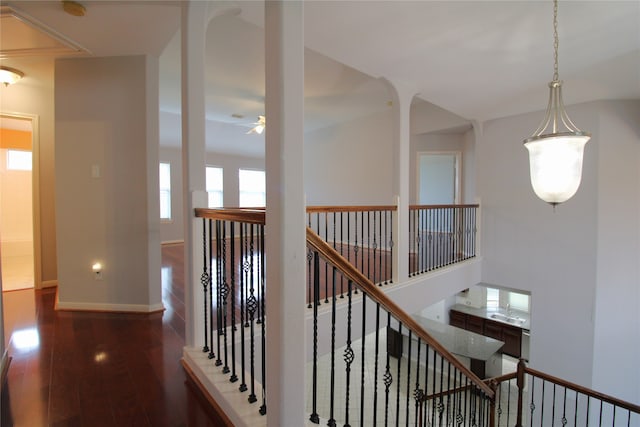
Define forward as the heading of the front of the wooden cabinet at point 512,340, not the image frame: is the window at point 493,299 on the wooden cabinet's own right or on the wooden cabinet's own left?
on the wooden cabinet's own right

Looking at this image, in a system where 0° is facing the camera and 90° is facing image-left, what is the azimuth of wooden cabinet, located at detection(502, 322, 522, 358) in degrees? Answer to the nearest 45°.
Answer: approximately 45°

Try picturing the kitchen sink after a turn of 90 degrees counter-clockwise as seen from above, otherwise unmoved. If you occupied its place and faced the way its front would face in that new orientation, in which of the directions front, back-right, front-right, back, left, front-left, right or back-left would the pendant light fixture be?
front-right

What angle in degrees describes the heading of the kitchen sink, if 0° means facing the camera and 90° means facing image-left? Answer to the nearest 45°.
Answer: approximately 45°

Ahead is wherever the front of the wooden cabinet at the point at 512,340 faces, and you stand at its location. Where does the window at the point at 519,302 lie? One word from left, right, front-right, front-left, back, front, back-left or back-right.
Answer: back-right

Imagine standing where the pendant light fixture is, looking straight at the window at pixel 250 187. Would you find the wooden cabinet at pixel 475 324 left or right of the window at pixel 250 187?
right

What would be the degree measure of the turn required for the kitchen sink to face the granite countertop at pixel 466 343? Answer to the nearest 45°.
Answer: approximately 45° to its left

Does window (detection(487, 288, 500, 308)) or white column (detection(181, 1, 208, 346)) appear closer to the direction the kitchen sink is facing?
the white column

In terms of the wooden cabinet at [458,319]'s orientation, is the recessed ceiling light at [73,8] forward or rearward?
forward

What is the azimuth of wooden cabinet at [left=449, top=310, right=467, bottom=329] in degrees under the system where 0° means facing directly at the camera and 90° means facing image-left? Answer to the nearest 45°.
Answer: approximately 45°

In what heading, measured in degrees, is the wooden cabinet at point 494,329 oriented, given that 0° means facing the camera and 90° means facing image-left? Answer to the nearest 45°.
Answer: approximately 45°

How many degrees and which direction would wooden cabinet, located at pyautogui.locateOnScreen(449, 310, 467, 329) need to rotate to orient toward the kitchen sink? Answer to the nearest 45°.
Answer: approximately 135° to its left
